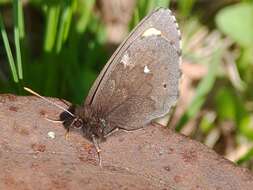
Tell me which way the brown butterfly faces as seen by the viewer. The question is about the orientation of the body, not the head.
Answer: to the viewer's left

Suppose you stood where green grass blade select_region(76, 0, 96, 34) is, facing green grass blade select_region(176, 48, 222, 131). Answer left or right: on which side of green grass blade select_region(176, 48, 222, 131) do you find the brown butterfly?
right

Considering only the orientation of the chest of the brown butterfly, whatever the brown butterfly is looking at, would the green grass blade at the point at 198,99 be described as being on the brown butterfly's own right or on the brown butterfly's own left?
on the brown butterfly's own right

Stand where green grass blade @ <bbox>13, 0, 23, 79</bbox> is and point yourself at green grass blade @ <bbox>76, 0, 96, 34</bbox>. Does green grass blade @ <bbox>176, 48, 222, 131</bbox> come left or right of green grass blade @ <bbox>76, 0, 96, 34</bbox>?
right

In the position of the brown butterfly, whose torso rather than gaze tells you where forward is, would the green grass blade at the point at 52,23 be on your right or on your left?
on your right

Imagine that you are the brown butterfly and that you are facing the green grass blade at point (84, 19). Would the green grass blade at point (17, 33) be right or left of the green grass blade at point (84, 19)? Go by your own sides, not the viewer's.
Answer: left

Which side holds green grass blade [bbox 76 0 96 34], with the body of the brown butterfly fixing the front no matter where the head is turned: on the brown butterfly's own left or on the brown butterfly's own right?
on the brown butterfly's own right
